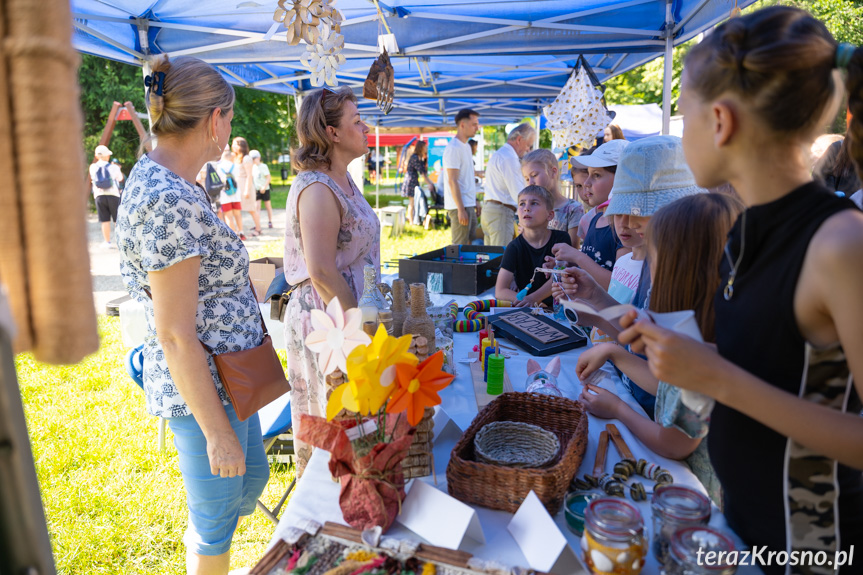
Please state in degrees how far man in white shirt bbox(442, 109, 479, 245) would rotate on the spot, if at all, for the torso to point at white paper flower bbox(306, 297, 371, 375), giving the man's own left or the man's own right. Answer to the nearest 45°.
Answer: approximately 90° to the man's own right

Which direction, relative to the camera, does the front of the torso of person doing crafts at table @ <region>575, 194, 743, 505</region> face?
to the viewer's left

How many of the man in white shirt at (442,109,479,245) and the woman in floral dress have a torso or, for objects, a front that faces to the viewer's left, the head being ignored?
0

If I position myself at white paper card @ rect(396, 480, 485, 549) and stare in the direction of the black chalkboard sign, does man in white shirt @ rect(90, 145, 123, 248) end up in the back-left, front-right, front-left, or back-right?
front-left

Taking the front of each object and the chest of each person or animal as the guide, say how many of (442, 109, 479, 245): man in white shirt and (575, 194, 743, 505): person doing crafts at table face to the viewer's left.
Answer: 1

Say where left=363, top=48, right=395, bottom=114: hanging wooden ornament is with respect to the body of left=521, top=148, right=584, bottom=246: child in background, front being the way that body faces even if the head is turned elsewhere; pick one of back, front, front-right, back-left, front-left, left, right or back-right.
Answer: front

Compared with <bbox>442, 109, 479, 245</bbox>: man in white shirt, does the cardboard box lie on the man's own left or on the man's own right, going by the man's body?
on the man's own right

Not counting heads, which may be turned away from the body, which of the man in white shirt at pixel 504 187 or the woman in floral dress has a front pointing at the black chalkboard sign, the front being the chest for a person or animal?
the woman in floral dress
